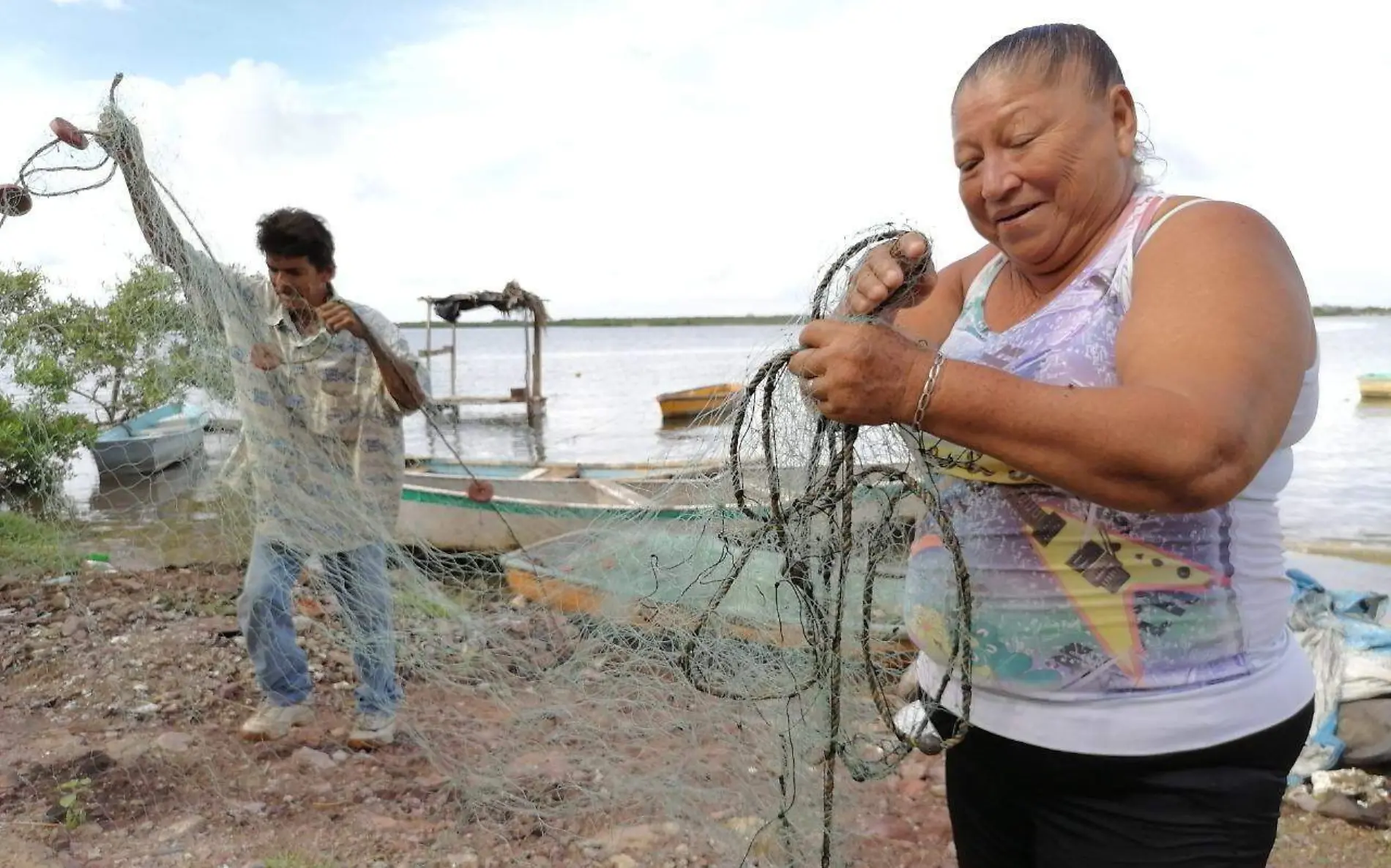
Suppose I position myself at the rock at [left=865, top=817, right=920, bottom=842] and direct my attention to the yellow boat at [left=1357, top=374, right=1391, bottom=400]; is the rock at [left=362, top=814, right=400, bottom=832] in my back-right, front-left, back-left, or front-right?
back-left

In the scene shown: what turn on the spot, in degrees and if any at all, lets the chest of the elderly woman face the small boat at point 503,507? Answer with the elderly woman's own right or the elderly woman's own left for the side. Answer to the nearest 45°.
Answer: approximately 90° to the elderly woman's own right

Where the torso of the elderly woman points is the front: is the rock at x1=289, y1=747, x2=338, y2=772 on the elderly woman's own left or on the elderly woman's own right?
on the elderly woman's own right

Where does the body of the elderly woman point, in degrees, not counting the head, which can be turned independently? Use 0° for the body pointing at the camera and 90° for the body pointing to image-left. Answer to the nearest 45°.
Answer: approximately 45°

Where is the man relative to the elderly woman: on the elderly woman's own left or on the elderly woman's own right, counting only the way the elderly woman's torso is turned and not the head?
on the elderly woman's own right
